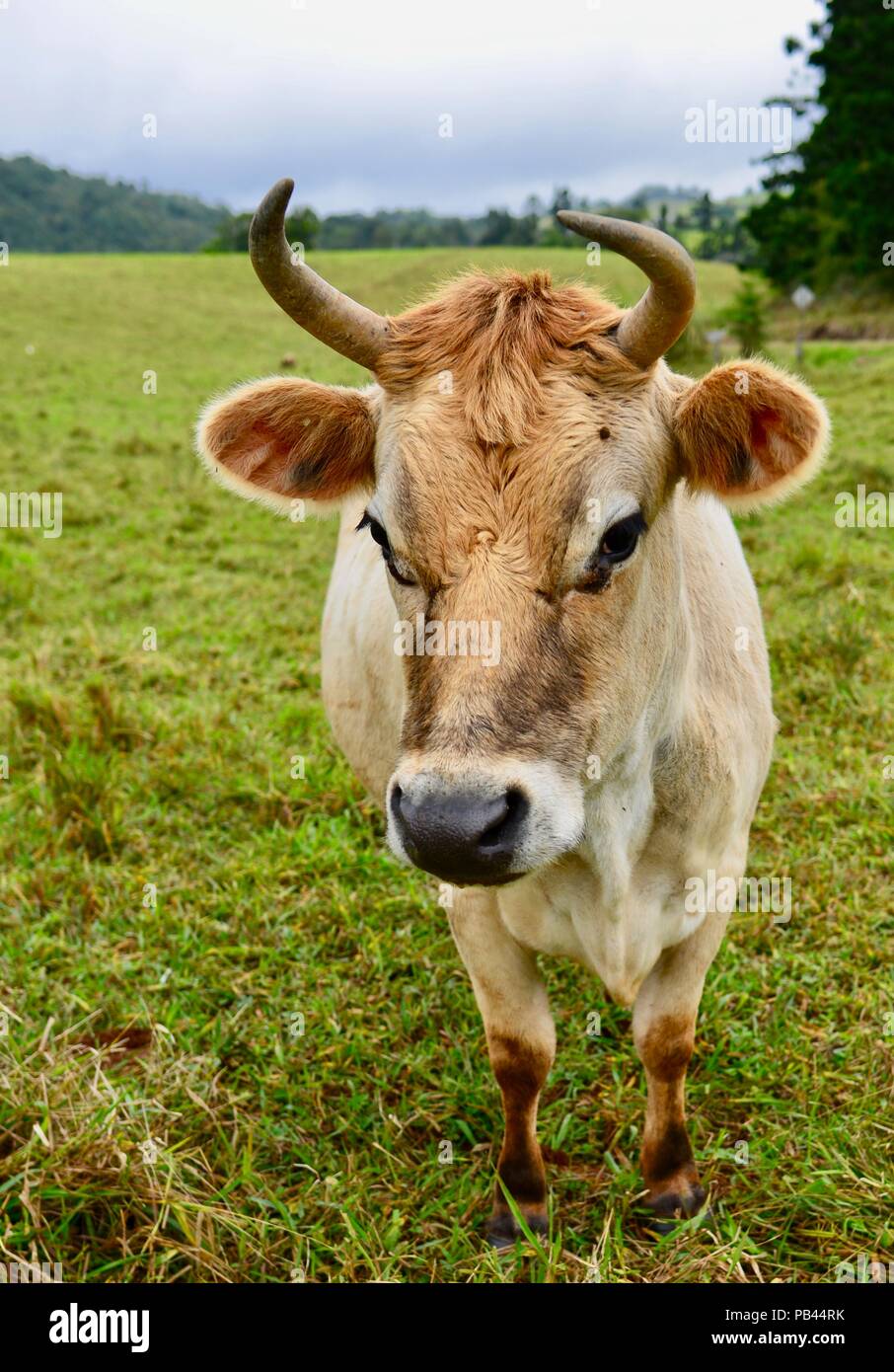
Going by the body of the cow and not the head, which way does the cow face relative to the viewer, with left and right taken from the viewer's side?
facing the viewer

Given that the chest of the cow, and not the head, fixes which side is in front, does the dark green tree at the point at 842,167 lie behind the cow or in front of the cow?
behind
